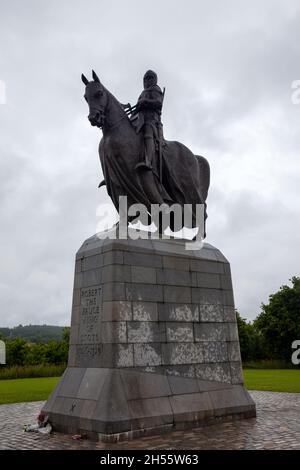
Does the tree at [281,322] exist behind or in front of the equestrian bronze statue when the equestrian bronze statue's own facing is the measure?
behind

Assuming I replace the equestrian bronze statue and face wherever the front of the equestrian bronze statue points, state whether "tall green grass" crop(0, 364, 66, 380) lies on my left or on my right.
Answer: on my right

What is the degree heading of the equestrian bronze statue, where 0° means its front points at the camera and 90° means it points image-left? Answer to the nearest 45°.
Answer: approximately 45°

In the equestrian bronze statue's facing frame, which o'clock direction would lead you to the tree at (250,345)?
The tree is roughly at 5 o'clock from the equestrian bronze statue.

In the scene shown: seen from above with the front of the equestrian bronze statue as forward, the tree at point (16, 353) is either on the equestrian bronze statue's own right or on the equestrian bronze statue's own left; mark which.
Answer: on the equestrian bronze statue's own right
